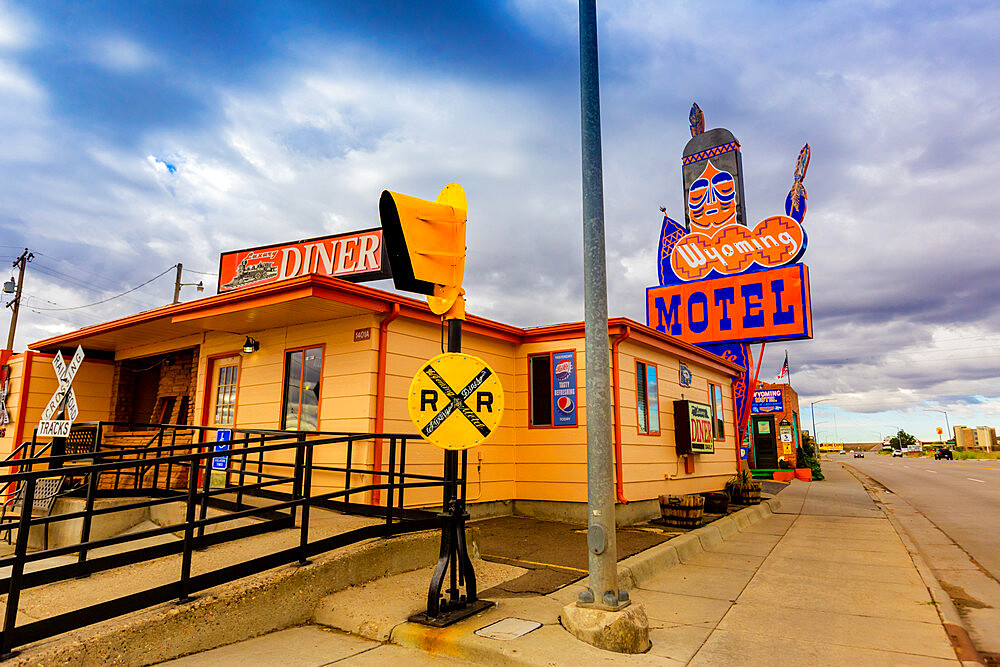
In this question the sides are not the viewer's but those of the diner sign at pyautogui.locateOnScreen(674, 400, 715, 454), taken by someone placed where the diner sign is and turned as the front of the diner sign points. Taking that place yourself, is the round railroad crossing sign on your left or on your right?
on your right

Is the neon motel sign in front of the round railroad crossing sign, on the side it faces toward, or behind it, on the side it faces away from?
behind
